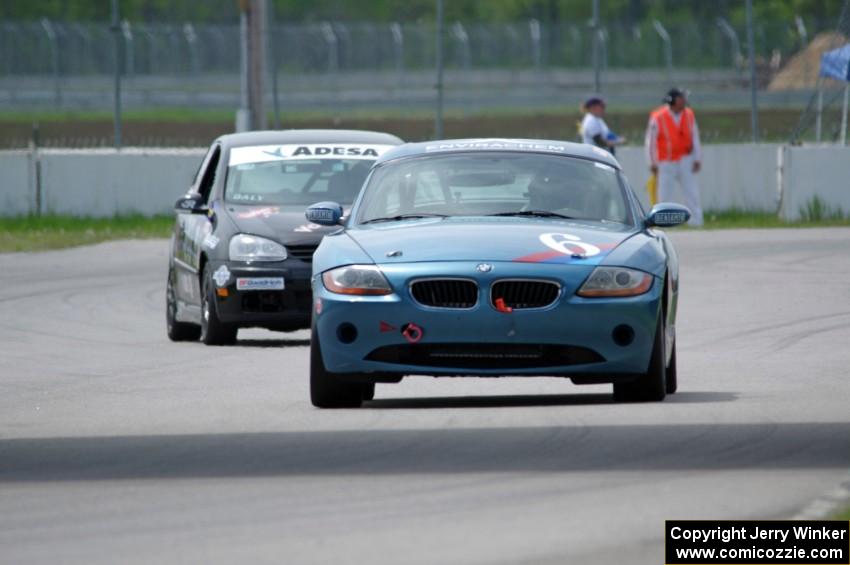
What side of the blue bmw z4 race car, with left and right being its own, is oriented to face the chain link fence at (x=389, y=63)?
back

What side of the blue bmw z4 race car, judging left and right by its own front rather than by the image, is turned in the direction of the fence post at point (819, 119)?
back

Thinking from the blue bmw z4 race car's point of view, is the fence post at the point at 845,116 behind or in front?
behind

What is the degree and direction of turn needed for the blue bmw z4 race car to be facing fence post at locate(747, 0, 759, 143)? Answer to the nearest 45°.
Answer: approximately 180°

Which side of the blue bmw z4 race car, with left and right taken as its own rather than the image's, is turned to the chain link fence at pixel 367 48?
back

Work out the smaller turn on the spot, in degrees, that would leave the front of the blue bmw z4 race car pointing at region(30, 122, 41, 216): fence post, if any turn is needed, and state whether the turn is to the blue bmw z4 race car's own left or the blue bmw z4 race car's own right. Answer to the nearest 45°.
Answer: approximately 180°

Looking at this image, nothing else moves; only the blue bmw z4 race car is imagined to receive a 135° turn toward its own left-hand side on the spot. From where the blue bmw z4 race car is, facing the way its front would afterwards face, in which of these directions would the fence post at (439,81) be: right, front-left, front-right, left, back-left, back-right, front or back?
front-left

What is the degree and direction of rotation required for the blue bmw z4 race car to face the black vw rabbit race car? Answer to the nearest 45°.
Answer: approximately 180°

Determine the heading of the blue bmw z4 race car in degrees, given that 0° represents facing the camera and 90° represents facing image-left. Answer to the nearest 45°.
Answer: approximately 0°

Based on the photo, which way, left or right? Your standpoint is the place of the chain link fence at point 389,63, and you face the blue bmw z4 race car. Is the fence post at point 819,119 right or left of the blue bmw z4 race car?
left

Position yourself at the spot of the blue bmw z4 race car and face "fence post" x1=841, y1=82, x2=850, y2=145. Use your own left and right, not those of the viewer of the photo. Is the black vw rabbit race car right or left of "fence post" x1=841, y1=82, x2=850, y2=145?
left
